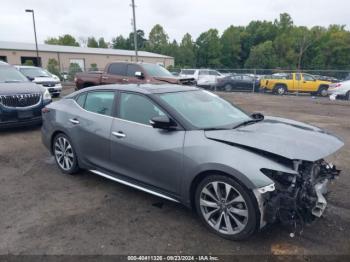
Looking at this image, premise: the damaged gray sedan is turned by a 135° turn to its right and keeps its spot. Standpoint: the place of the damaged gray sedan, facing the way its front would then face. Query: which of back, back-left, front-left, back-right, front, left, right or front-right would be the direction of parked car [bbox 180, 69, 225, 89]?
right

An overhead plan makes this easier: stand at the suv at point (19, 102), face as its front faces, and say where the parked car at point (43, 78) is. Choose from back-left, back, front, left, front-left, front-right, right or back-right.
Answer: back-left

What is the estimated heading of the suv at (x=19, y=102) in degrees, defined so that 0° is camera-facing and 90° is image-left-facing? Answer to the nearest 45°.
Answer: approximately 315°

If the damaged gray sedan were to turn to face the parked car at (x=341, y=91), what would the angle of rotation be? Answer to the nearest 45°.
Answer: approximately 90° to its left

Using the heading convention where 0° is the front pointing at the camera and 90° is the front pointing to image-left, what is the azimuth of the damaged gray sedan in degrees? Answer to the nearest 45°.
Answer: approximately 315°

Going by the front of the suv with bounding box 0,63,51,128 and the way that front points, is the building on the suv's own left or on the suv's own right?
on the suv's own left

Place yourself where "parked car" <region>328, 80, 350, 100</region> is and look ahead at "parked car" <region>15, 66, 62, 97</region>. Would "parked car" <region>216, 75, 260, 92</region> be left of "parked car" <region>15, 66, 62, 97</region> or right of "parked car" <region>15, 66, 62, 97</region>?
right

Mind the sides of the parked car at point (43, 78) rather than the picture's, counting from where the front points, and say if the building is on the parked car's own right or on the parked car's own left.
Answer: on the parked car's own left

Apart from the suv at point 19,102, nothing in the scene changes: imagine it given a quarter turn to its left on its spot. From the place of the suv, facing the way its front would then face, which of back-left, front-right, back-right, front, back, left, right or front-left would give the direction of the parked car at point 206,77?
front

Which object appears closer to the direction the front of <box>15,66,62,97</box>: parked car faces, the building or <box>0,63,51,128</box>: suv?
the suv

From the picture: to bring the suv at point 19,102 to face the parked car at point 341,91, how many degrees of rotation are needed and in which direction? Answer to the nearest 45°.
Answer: approximately 45° to its left

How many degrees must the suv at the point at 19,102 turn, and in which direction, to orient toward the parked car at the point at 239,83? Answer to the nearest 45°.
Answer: approximately 90° to its left

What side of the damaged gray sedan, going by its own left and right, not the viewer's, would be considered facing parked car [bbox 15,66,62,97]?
back

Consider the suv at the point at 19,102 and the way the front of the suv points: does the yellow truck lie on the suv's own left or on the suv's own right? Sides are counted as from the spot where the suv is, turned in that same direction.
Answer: on the suv's own left
